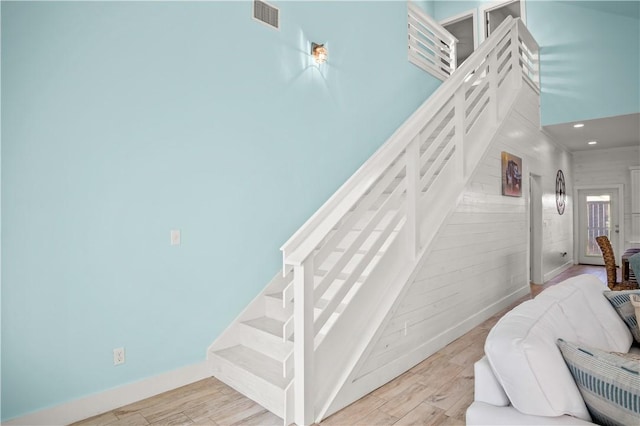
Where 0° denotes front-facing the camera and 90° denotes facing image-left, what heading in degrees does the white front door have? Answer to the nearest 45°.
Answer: approximately 0°

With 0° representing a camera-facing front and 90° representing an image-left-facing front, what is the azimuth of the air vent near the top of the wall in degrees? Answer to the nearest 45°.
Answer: approximately 315°

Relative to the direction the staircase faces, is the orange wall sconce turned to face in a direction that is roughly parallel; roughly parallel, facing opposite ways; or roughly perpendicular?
roughly perpendicular

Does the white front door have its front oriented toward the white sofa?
yes

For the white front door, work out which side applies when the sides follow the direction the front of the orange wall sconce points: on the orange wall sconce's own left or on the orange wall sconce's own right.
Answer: on the orange wall sconce's own left

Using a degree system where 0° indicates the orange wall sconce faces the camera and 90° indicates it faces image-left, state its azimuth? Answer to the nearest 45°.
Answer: approximately 315°
